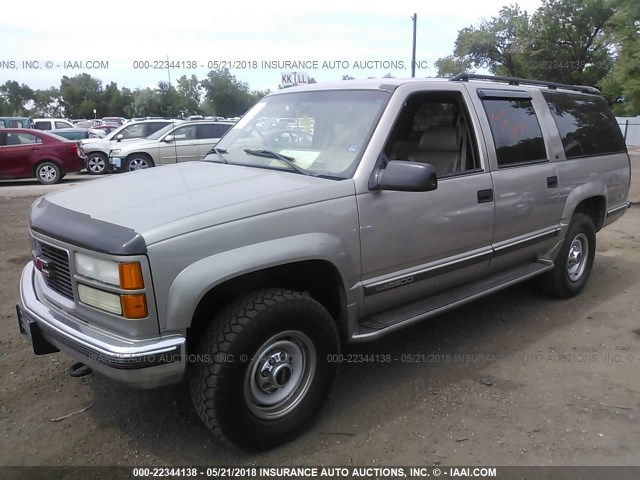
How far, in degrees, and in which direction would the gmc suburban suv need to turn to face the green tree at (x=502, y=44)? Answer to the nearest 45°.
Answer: approximately 135° to its right

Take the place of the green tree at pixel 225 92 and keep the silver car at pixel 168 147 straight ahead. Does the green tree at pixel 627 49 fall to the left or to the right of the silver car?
left

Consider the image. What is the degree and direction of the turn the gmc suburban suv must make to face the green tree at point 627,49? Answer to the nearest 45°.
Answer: approximately 180°

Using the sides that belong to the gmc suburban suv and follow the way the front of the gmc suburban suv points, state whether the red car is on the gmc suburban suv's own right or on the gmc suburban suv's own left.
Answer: on the gmc suburban suv's own right

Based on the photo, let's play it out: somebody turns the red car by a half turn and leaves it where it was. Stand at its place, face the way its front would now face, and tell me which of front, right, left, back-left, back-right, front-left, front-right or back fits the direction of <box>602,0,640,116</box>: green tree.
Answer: front

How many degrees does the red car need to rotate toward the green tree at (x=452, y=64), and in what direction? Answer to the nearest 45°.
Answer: approximately 135° to its right

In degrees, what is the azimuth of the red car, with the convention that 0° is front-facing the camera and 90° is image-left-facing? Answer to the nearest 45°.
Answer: approximately 90°

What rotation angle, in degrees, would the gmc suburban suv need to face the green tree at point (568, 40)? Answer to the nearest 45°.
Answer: approximately 180°
